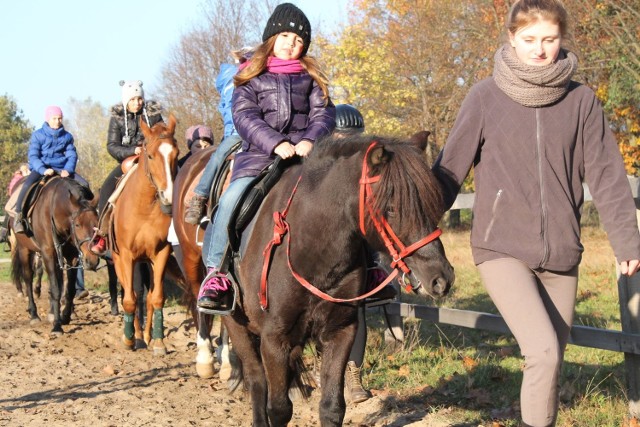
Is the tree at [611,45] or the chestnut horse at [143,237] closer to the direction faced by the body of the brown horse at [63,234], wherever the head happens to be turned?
the chestnut horse

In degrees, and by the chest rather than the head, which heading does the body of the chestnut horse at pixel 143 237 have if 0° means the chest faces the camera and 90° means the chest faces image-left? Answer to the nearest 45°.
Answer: approximately 0°

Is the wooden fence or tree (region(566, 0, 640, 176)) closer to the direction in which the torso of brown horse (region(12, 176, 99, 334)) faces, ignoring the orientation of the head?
the wooden fence

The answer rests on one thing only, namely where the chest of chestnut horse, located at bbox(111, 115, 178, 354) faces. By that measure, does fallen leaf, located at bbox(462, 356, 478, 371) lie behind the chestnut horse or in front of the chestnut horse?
in front

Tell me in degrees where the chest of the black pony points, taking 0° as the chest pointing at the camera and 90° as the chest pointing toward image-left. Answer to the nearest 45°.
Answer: approximately 315°

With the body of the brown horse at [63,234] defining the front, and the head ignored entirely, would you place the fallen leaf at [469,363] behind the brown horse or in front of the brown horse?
in front

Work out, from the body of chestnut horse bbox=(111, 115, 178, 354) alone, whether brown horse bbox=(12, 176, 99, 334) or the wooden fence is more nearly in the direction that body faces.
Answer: the wooden fence

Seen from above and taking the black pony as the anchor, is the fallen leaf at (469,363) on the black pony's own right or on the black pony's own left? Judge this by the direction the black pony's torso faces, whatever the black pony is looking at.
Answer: on the black pony's own left

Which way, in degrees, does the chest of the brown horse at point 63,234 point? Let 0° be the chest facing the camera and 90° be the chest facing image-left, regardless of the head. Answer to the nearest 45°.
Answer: approximately 315°
